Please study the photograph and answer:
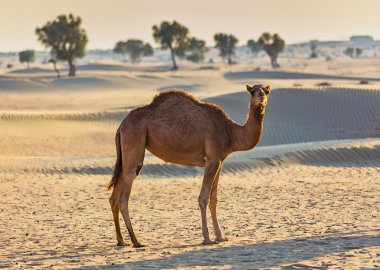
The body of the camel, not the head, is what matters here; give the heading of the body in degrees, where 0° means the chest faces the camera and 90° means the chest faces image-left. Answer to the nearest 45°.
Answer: approximately 270°
